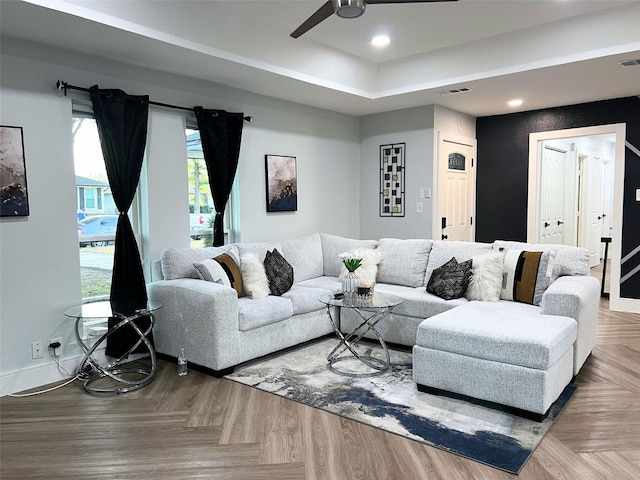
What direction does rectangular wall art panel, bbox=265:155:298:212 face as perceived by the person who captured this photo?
facing the viewer and to the right of the viewer

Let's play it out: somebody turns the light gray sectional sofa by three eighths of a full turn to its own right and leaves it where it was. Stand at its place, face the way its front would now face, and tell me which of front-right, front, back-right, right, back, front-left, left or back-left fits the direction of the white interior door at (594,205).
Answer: right

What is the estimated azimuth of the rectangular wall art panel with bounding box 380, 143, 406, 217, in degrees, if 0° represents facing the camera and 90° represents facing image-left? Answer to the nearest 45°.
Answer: approximately 45°

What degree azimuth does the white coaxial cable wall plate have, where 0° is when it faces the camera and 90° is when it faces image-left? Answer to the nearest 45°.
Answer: approximately 315°

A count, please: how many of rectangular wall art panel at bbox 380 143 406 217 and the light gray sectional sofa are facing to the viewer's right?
0

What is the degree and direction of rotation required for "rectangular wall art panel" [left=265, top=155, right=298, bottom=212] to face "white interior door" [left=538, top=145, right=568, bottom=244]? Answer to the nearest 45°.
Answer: approximately 45° to its left

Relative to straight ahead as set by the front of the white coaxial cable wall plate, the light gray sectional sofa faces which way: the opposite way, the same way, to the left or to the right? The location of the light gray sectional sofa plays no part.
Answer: to the right

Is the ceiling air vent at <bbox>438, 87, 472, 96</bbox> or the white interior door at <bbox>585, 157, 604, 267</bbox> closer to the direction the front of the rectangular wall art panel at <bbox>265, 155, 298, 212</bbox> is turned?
the ceiling air vent

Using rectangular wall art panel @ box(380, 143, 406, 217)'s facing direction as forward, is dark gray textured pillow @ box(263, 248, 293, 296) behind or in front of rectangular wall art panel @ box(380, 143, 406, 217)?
in front
